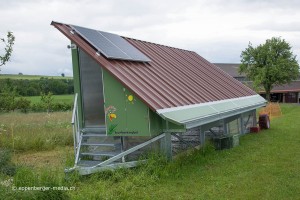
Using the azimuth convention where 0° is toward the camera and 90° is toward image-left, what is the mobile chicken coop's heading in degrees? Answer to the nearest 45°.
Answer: approximately 45°
